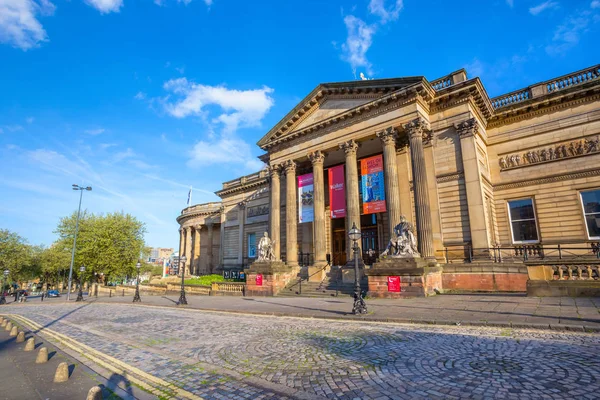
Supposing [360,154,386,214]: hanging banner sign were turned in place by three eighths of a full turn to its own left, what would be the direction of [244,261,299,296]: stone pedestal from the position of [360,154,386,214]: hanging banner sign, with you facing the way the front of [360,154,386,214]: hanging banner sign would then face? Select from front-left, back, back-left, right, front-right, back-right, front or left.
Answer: back

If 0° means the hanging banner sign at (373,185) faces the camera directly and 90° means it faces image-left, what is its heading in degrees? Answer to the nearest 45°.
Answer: approximately 45°

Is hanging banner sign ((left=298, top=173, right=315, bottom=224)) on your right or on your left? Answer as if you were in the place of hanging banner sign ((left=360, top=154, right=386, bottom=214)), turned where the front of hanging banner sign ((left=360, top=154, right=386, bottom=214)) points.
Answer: on your right

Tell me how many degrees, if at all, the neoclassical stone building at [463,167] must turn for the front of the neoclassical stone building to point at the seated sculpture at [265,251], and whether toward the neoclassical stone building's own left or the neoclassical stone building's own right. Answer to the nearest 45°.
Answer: approximately 45° to the neoclassical stone building's own right

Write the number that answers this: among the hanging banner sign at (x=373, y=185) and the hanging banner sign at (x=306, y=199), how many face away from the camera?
0

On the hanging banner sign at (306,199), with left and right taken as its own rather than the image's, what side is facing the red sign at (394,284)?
left

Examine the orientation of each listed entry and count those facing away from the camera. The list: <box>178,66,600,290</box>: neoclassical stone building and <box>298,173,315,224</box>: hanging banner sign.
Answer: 0

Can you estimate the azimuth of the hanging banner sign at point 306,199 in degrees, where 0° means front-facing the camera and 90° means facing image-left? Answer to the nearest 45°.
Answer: approximately 45°

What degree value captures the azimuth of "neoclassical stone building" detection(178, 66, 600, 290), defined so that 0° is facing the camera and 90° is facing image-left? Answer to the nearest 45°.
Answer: approximately 45°
